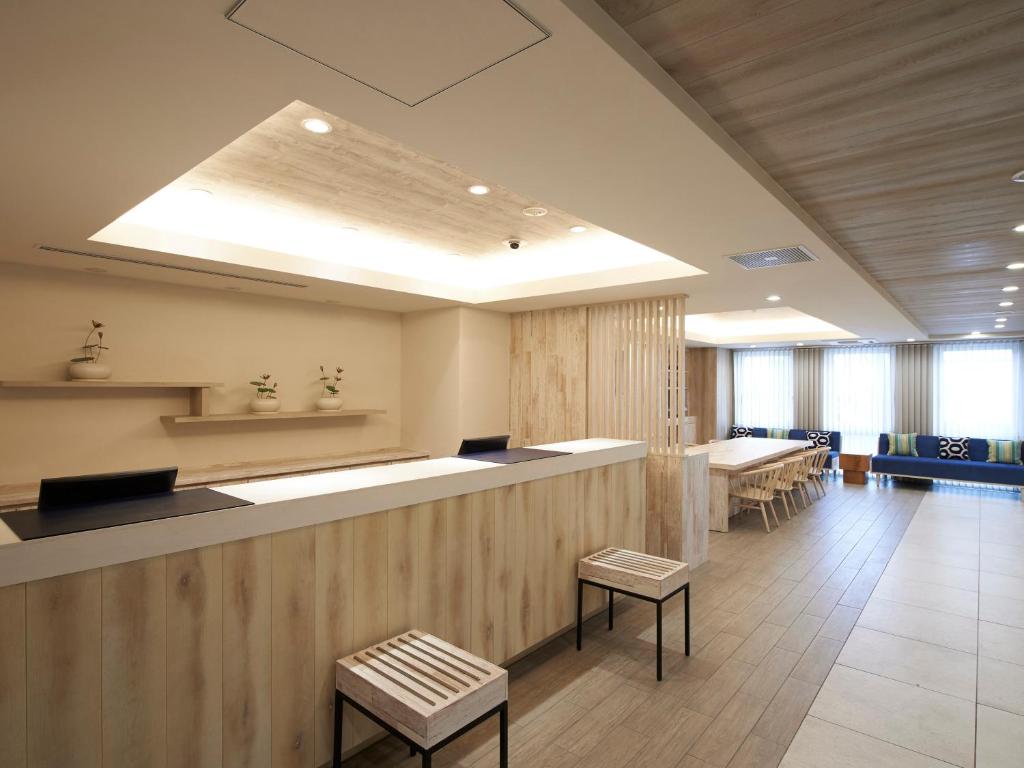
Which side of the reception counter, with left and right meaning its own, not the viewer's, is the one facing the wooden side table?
left

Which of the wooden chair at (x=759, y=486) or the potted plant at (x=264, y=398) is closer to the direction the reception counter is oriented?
the wooden chair

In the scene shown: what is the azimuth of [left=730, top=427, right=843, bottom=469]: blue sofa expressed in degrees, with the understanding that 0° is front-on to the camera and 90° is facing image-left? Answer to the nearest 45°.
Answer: approximately 0°

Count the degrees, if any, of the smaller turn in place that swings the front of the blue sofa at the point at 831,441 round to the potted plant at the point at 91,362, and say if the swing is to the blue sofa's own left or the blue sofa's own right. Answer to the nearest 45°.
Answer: approximately 45° to the blue sofa's own right

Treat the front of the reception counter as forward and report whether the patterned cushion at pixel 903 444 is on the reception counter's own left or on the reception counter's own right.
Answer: on the reception counter's own left

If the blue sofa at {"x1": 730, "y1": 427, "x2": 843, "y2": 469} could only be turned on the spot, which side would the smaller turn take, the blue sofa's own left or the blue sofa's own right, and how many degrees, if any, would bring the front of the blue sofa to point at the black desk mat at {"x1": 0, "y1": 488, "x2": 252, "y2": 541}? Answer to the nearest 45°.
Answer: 0° — it already faces it

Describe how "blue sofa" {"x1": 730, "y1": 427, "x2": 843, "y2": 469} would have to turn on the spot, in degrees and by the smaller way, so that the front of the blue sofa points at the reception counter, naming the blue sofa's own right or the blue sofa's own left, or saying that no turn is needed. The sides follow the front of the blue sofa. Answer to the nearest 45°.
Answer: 0° — it already faces it

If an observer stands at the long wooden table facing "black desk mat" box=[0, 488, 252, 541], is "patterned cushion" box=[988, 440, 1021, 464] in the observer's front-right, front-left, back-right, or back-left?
back-left

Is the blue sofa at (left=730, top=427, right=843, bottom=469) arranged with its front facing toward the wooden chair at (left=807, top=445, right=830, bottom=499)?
yes

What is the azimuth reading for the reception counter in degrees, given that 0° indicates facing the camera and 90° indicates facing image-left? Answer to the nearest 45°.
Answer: approximately 315°

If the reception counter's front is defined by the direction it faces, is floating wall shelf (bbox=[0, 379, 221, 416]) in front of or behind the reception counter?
behind

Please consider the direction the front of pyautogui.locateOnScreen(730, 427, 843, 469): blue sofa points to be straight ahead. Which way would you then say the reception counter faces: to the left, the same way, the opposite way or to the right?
to the left
